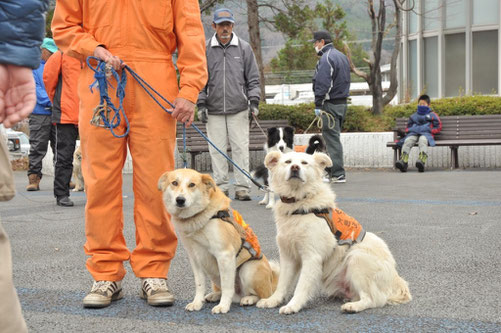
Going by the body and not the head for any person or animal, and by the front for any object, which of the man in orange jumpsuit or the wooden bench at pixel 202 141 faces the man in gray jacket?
the wooden bench

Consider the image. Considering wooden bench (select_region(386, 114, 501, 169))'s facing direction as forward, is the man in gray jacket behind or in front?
in front

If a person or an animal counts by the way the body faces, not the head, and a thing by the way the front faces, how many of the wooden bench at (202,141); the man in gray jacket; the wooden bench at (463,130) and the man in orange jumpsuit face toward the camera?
4

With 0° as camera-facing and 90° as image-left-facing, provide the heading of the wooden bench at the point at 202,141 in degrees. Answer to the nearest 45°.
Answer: approximately 0°

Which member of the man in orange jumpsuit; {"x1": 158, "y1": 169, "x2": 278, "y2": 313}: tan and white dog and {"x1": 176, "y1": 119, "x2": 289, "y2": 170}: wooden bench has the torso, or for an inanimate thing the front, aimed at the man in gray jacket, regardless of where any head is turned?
the wooden bench

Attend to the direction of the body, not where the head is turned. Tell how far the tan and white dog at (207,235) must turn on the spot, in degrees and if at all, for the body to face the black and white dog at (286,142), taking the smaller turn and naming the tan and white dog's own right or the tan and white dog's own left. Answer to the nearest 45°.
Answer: approximately 135° to the tan and white dog's own right

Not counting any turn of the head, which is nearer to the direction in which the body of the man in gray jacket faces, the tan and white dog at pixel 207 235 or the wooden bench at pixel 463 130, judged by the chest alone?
the tan and white dog

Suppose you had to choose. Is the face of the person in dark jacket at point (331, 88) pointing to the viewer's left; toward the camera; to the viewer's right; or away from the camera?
to the viewer's left

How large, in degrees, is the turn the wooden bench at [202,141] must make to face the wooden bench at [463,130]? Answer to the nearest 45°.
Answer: approximately 90° to its left

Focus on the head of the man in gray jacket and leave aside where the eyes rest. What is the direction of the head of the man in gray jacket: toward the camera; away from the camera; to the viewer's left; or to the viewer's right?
toward the camera

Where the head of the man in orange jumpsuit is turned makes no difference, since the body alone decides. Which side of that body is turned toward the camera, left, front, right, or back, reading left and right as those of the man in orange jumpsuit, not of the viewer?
front

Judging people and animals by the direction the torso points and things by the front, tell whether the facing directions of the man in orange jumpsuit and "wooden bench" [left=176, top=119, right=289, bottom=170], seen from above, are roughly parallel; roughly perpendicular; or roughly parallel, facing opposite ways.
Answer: roughly parallel

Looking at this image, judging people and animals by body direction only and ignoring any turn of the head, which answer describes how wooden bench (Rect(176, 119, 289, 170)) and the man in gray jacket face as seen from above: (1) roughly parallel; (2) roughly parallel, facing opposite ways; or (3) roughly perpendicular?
roughly parallel
